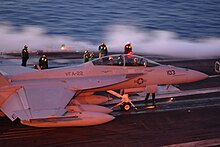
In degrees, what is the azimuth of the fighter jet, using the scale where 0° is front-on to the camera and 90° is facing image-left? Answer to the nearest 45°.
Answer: approximately 270°

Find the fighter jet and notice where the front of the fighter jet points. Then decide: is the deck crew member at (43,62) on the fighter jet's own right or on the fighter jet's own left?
on the fighter jet's own left
